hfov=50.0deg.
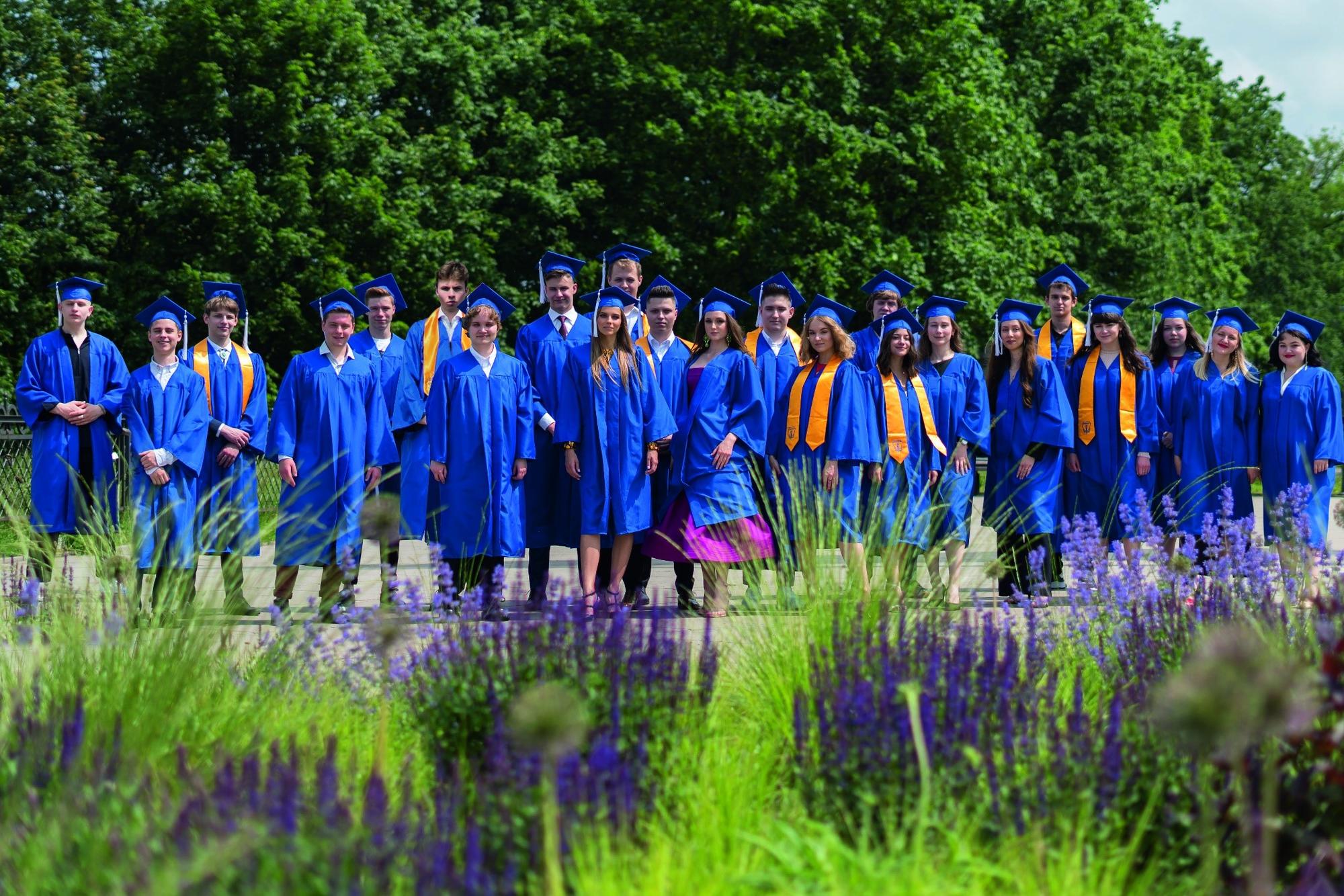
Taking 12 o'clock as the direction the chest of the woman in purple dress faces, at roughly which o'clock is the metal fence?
The metal fence is roughly at 3 o'clock from the woman in purple dress.

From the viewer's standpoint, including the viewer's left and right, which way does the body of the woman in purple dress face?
facing the viewer and to the left of the viewer
